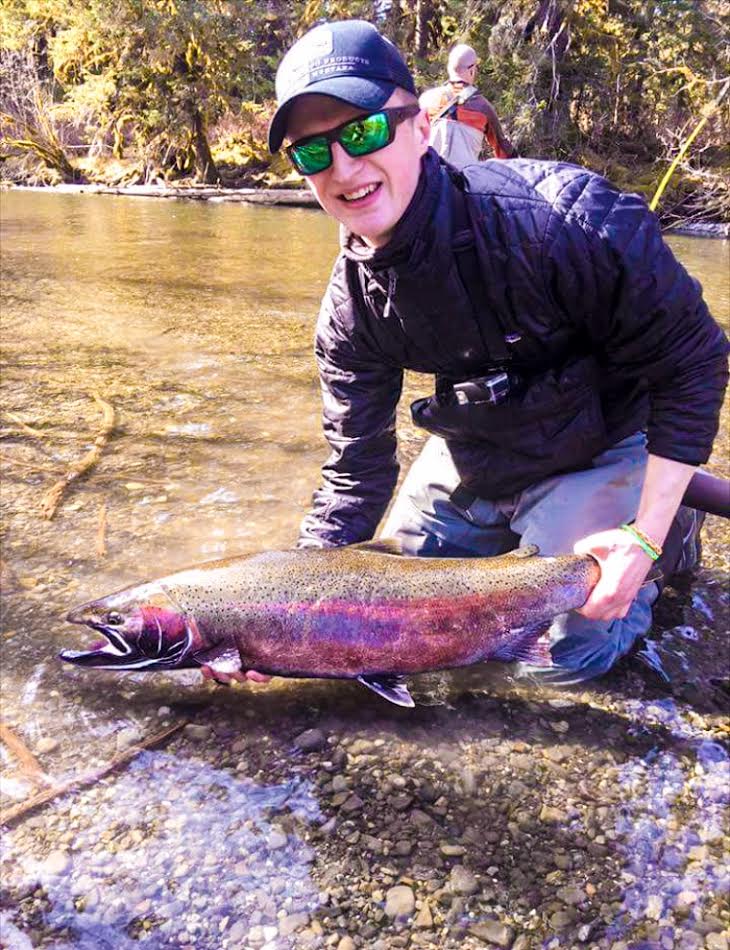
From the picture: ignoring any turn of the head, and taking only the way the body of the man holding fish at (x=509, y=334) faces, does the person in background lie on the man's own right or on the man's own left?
on the man's own right

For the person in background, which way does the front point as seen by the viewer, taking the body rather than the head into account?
away from the camera

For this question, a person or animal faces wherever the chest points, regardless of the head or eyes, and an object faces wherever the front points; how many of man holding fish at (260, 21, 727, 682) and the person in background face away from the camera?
1

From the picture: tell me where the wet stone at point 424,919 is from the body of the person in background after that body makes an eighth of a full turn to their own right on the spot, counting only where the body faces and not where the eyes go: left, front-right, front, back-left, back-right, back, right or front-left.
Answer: back-right

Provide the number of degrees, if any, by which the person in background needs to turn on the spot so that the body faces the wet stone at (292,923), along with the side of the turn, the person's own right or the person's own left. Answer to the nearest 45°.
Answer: approximately 180°

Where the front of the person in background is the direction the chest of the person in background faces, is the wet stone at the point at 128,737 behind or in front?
behind

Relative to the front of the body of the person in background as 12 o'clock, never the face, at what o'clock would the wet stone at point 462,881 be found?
The wet stone is roughly at 6 o'clock from the person in background.

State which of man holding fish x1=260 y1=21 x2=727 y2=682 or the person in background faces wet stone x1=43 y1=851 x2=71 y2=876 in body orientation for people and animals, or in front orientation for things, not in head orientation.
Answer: the man holding fish

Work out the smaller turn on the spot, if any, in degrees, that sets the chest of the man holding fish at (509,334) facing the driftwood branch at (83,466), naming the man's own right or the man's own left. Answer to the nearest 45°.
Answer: approximately 90° to the man's own right

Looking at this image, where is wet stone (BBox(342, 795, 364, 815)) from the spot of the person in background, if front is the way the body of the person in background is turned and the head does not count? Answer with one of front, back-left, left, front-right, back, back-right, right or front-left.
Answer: back

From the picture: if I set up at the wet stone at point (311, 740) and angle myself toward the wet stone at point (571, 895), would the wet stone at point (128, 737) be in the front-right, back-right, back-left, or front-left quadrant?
back-right

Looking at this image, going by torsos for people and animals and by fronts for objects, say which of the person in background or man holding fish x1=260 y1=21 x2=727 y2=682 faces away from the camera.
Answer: the person in background

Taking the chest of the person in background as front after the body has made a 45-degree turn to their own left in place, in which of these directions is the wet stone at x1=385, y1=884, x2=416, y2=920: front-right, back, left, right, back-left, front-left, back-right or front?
back-left
